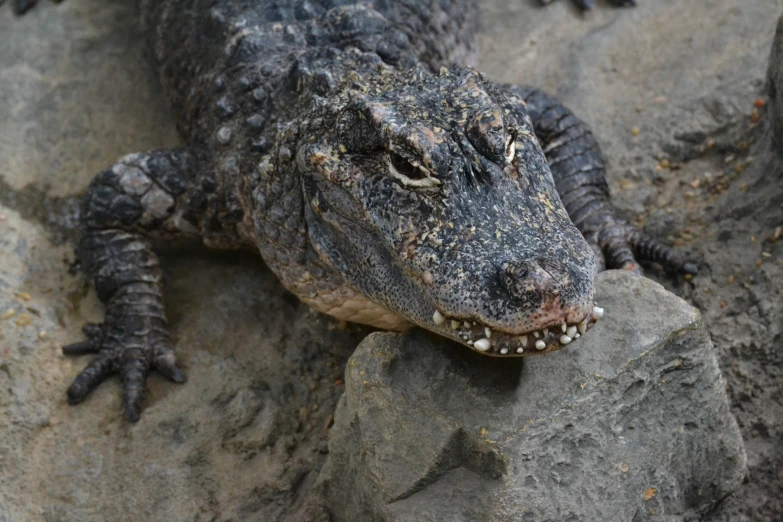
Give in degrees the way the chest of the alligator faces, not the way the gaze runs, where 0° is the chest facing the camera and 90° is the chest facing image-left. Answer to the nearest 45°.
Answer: approximately 315°
